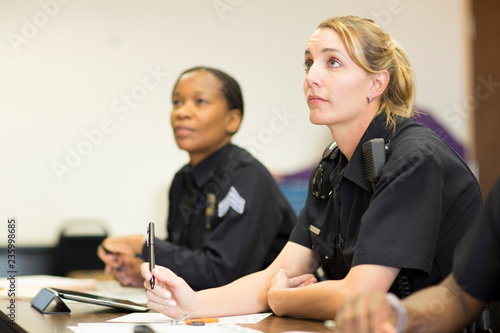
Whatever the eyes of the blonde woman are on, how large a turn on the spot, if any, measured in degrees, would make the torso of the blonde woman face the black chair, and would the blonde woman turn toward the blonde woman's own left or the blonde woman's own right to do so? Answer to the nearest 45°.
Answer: approximately 90° to the blonde woman's own right

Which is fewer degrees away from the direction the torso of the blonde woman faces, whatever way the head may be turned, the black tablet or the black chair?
the black tablet

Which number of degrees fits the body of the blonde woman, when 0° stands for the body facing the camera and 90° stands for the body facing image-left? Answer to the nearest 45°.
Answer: approximately 45°
